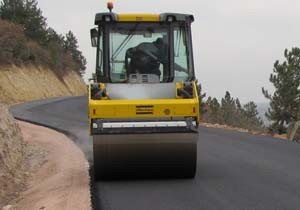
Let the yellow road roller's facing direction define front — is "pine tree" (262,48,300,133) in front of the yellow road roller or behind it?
in front

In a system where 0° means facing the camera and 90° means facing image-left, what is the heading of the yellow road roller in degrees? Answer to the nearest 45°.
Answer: approximately 180°
